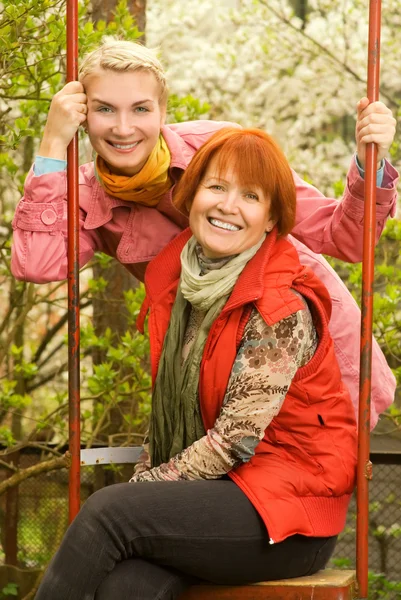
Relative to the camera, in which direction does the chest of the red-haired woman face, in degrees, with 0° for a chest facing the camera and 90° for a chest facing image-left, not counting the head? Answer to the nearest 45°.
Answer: approximately 45°
